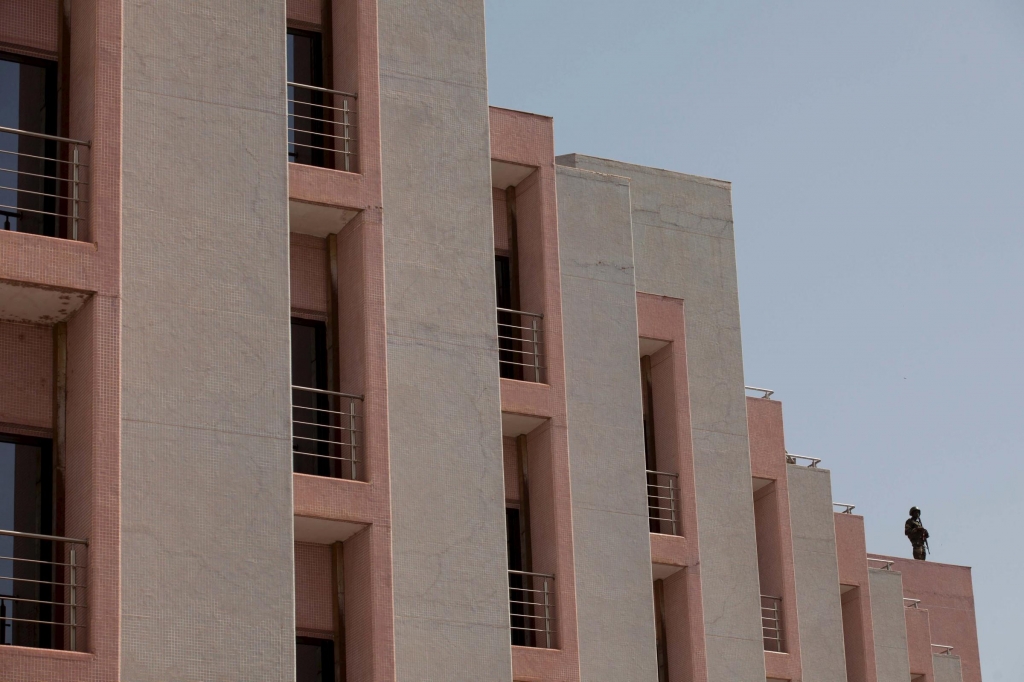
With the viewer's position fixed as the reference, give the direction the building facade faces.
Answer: facing the viewer and to the right of the viewer
